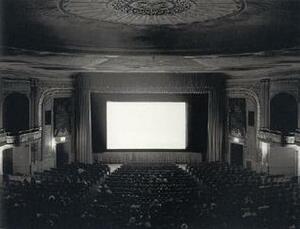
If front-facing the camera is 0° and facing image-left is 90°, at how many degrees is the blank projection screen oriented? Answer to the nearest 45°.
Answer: approximately 0°

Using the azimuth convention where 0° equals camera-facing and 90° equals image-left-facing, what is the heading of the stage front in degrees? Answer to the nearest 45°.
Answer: approximately 0°
